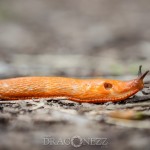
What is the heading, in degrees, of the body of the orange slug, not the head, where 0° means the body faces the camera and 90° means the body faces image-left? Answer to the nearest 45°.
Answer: approximately 270°
